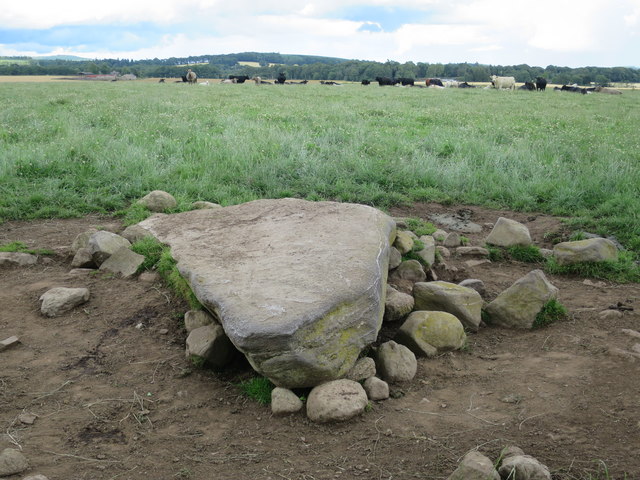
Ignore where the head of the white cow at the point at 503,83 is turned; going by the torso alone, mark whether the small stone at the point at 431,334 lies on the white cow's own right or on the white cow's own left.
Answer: on the white cow's own left

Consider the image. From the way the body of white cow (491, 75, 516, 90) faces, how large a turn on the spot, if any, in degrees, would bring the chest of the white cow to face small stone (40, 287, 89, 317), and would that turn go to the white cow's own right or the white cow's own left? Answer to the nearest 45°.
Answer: approximately 90° to the white cow's own left

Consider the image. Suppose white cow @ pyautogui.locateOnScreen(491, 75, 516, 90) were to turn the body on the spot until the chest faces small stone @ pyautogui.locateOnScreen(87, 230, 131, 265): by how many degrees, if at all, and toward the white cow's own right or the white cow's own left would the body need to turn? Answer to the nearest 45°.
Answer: approximately 90° to the white cow's own left

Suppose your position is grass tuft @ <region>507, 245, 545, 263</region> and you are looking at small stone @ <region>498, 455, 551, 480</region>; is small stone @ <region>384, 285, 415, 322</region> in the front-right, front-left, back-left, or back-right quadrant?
front-right

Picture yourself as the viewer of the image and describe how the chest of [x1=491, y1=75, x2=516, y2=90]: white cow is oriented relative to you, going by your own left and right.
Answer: facing to the left of the viewer

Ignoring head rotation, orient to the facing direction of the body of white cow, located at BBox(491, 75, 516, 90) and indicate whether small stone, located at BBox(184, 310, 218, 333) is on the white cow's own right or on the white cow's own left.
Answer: on the white cow's own left

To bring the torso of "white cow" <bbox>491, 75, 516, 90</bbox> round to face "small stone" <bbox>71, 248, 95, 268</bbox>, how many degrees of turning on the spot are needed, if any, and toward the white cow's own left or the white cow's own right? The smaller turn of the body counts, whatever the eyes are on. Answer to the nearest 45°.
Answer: approximately 90° to the white cow's own left

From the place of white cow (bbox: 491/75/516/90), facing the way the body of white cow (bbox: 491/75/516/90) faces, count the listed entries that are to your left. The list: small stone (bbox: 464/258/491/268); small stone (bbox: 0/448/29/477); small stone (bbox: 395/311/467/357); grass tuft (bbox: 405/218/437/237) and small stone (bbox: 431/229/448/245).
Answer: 5

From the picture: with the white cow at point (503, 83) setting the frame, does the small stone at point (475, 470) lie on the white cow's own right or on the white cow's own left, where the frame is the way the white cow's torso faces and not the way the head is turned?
on the white cow's own left

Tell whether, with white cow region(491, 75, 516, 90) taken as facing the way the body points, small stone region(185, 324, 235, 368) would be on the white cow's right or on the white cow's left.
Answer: on the white cow's left

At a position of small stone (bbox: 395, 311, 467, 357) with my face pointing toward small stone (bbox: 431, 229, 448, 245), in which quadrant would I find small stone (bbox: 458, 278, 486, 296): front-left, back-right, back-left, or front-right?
front-right

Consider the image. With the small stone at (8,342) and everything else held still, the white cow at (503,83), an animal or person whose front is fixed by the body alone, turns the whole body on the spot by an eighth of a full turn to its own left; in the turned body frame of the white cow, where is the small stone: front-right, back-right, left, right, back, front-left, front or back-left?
front-left
